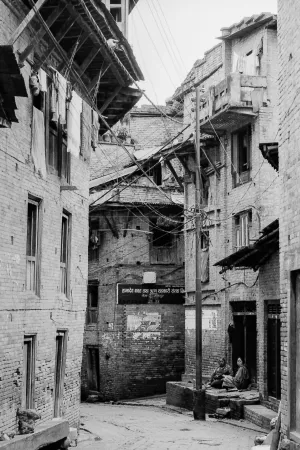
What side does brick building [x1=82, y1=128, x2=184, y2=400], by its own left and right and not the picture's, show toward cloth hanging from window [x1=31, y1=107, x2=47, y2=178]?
front

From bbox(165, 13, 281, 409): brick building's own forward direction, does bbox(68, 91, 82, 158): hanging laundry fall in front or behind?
in front

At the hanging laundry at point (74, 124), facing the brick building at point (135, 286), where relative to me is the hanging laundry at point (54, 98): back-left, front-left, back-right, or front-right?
back-left

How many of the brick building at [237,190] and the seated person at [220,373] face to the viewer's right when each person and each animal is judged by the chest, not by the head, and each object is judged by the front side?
0

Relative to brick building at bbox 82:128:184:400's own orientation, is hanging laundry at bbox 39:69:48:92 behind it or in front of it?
in front

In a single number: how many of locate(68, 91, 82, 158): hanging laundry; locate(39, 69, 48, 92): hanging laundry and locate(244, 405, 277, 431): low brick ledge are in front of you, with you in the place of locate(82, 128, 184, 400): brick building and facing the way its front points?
3

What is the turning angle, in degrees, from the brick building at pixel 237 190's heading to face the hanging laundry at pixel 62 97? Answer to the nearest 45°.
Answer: approximately 45° to its left

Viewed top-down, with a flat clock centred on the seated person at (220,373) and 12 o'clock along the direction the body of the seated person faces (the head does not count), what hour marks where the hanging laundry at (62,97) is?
The hanging laundry is roughly at 11 o'clock from the seated person.

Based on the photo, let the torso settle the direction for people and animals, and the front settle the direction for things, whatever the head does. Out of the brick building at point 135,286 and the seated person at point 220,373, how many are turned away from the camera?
0

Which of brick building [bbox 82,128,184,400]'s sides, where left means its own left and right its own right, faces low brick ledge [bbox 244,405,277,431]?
front

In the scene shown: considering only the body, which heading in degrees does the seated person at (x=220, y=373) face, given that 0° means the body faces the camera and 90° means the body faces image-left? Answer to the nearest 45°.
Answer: approximately 45°

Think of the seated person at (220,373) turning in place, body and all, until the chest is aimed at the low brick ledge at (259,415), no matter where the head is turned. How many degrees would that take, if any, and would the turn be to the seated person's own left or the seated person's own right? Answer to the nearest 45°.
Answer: approximately 45° to the seated person's own left

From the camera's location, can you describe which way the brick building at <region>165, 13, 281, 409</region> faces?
facing the viewer and to the left of the viewer
